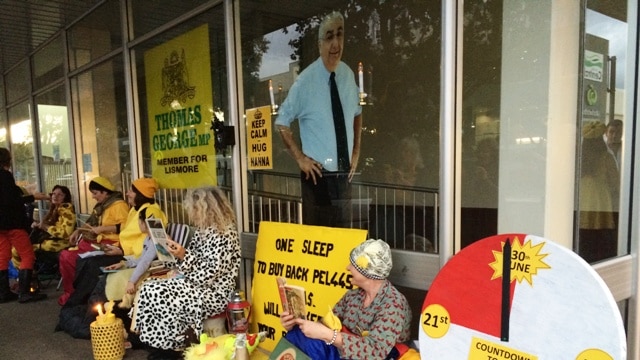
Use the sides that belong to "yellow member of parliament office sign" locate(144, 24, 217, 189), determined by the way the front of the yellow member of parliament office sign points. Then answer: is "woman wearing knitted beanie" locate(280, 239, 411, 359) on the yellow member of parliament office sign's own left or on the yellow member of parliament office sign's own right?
on the yellow member of parliament office sign's own left

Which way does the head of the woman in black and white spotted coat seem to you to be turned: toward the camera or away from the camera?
away from the camera

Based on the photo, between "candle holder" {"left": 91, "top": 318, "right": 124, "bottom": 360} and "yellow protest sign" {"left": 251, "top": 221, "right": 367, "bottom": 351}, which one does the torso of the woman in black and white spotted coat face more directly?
the candle holder

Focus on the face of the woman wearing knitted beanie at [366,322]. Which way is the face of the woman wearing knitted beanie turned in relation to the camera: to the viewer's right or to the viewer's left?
to the viewer's left
